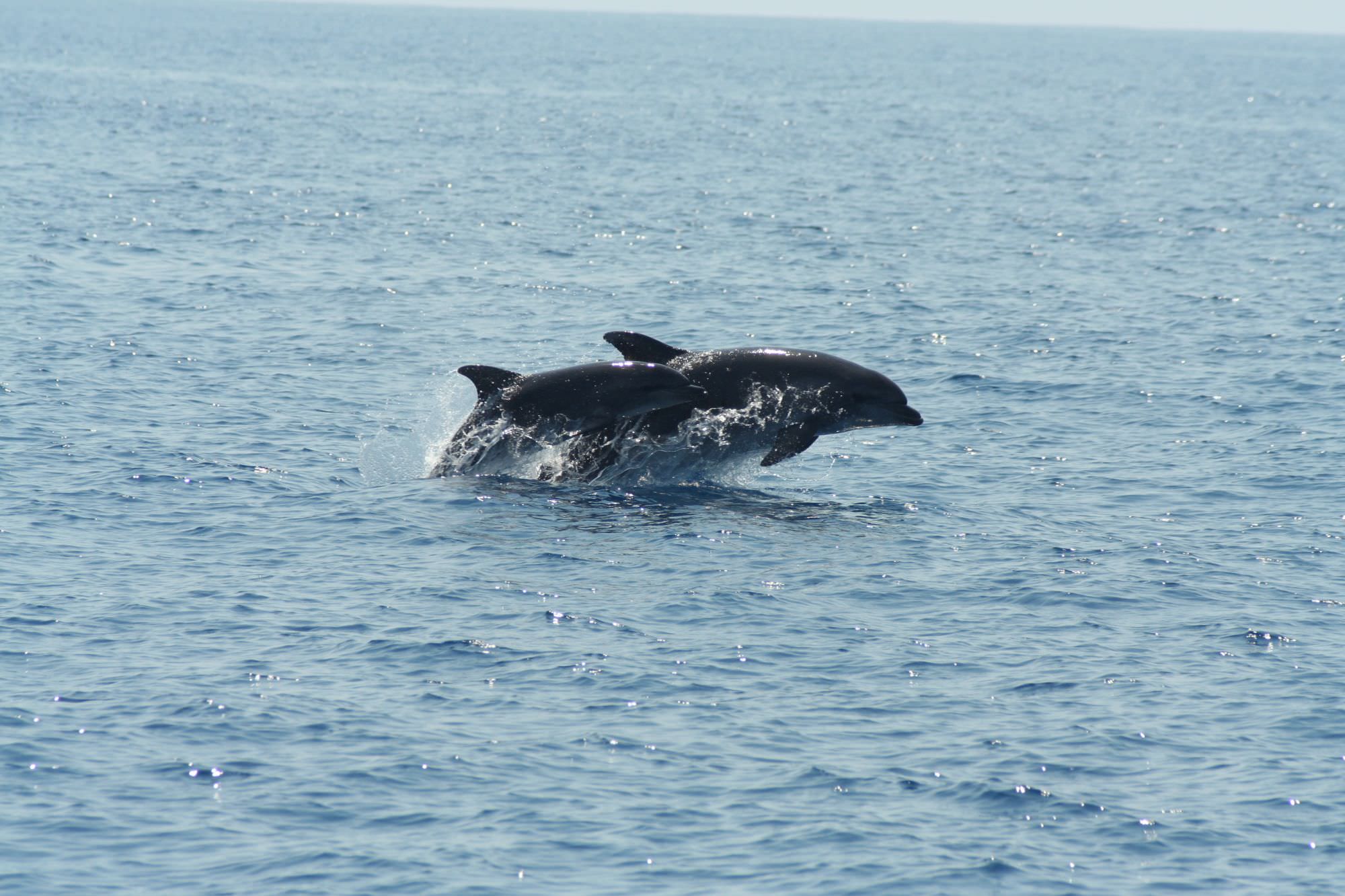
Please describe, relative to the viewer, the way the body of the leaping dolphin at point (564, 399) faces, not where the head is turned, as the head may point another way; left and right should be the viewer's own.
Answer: facing to the right of the viewer
